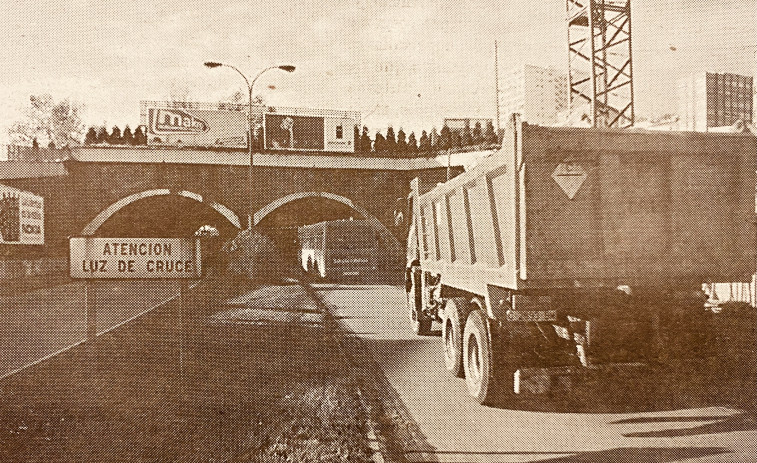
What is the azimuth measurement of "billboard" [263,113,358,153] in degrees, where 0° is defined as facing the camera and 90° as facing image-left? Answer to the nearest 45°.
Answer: approximately 0°

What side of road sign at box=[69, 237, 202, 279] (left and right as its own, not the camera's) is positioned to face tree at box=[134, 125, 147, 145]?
back

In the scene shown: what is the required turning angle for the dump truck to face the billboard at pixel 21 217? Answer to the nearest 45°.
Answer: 0° — it already faces it

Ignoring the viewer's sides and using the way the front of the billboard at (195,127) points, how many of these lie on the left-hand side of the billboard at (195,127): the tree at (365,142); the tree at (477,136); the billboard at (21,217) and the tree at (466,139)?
3

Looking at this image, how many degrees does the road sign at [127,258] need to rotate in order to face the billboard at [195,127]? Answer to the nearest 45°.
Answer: approximately 180°
